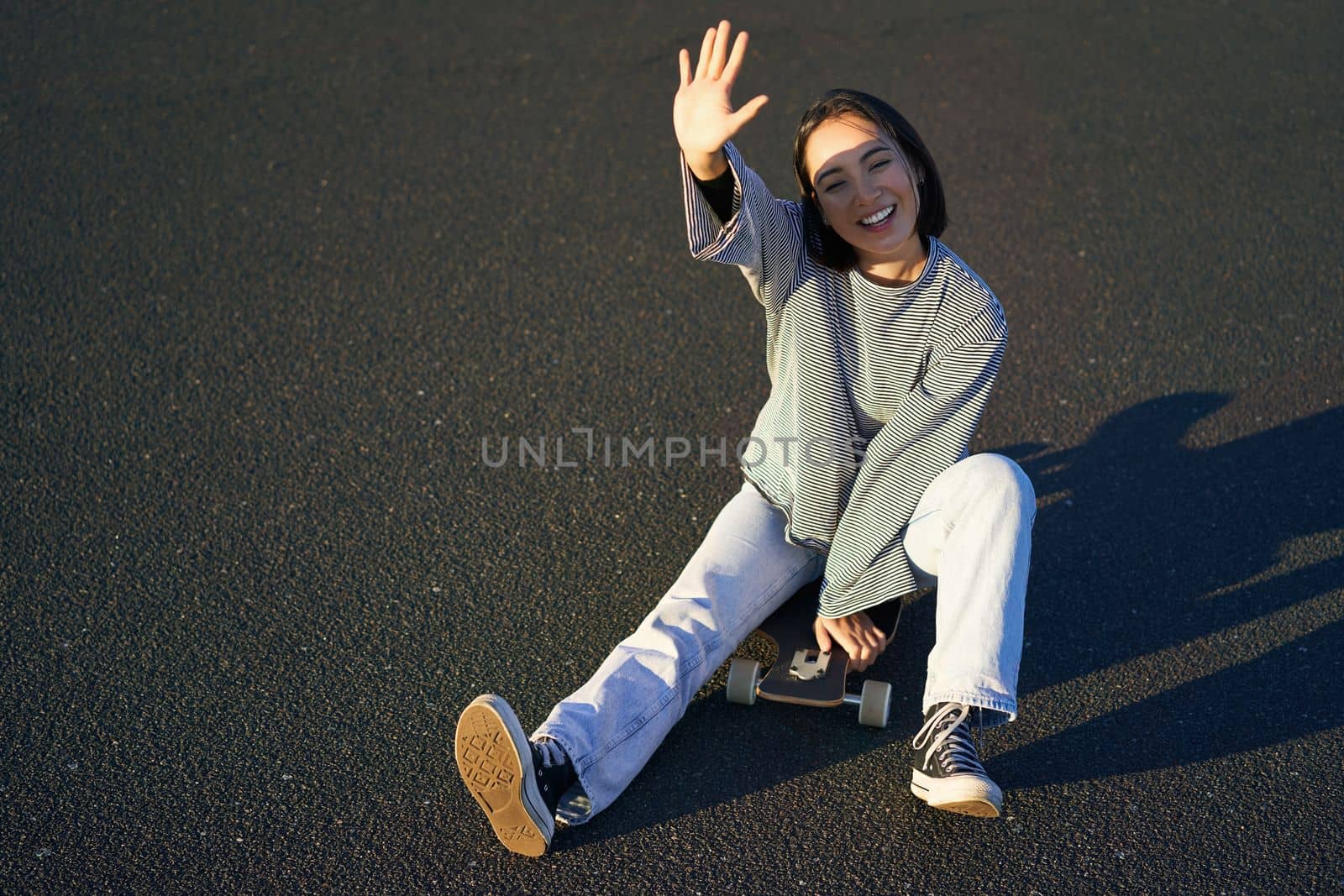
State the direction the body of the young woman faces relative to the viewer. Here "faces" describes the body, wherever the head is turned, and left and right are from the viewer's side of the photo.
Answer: facing the viewer
